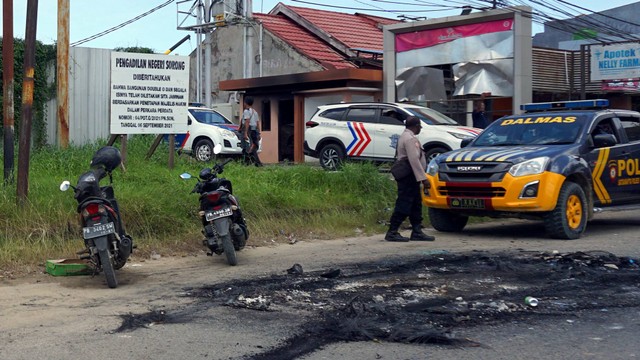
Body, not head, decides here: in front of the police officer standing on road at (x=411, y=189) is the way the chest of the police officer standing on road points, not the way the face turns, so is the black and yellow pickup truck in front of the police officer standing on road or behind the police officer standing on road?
in front

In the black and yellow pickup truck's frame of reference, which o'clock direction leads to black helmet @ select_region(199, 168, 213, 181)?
The black helmet is roughly at 12 o'clock from the black and yellow pickup truck.

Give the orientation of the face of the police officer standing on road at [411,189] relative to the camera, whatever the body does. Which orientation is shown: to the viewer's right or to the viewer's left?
to the viewer's right

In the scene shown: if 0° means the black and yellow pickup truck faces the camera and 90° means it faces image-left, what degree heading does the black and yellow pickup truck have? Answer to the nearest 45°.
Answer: approximately 45°

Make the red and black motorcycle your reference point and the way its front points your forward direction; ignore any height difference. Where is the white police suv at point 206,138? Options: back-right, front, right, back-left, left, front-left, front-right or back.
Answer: front

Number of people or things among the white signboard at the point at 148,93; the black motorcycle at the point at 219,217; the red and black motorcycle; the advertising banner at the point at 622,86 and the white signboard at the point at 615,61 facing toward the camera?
3

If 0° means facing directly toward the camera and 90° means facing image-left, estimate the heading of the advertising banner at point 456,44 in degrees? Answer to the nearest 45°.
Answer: approximately 45°

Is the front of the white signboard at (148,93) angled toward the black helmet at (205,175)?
yes

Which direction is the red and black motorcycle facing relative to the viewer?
away from the camera

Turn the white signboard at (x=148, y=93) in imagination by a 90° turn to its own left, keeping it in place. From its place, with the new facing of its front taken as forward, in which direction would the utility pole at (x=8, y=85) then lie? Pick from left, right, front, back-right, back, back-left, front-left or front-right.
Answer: back-right

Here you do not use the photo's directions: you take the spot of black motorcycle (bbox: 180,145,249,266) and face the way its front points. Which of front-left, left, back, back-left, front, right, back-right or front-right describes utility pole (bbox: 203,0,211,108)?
front

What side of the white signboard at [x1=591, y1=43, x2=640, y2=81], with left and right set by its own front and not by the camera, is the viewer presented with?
front

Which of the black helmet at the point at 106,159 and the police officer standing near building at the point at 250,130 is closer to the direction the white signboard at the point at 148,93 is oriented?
the black helmet

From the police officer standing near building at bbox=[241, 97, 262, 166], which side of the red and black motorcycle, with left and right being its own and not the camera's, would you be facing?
front

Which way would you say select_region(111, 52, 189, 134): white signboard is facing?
toward the camera

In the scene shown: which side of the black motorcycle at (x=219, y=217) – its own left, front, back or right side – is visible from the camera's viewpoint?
back

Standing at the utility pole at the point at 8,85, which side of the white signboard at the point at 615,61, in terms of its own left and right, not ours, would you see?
front

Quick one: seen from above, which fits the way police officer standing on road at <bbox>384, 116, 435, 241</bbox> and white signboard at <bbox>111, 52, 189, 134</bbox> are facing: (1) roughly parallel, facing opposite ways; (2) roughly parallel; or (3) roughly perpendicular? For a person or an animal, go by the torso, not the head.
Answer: roughly perpendicular

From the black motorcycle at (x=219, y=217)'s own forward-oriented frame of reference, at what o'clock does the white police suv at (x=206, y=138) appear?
The white police suv is roughly at 12 o'clock from the black motorcycle.

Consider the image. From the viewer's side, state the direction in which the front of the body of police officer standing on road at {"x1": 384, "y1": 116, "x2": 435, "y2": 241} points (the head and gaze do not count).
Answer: to the viewer's right
